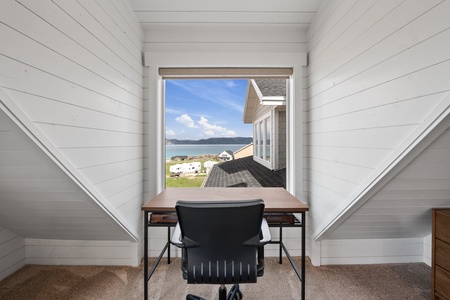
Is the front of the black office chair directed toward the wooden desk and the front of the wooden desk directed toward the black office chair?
yes

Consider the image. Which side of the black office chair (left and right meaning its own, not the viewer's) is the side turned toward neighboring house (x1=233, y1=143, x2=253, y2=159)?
front

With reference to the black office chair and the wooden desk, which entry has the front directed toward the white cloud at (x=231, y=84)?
the black office chair

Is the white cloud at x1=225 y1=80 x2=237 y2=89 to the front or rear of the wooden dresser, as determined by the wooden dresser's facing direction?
to the front

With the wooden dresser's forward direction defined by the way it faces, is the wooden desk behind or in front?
in front

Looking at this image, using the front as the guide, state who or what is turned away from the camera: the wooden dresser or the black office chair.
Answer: the black office chair

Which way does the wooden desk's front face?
toward the camera

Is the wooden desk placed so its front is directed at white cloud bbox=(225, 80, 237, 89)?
no

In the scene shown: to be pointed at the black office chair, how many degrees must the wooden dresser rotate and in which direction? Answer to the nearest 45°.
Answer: approximately 45° to its left

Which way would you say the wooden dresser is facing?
to the viewer's left

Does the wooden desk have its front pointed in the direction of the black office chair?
yes

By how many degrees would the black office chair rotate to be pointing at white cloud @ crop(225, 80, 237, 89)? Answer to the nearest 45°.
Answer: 0° — it already faces it

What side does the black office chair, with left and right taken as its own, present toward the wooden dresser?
right

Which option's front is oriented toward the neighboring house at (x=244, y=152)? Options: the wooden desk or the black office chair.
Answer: the black office chair

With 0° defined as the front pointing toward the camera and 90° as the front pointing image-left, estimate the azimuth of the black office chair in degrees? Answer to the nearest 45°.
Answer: approximately 180°

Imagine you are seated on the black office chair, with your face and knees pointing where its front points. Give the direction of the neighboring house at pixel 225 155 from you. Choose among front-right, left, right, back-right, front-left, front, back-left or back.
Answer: front
